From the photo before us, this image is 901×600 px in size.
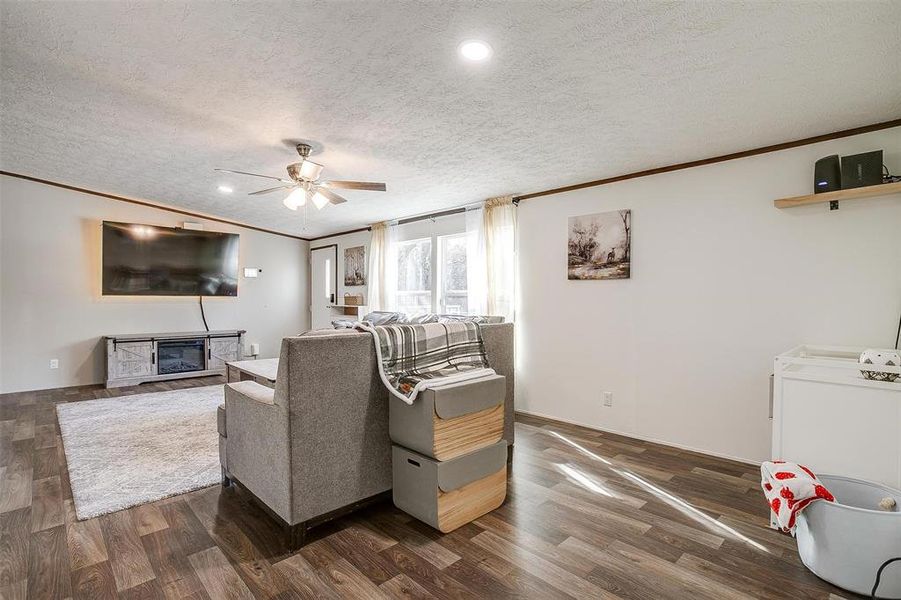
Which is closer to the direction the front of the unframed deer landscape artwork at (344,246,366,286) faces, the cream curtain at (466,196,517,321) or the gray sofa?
the gray sofa

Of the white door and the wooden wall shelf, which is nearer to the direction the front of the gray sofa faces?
the white door

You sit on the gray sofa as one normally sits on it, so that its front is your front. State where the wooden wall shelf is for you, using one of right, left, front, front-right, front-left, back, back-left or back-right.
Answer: back-right

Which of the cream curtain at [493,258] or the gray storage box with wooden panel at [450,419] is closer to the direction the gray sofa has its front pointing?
the cream curtain

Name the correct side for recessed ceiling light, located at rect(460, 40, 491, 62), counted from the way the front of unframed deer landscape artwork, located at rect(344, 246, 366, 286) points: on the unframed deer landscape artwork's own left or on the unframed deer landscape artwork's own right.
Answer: on the unframed deer landscape artwork's own left

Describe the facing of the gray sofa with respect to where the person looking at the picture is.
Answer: facing away from the viewer and to the left of the viewer

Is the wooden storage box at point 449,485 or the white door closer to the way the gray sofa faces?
the white door

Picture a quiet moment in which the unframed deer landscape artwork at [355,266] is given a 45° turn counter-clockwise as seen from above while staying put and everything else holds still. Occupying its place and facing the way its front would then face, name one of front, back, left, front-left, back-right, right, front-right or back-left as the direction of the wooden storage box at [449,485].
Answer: front

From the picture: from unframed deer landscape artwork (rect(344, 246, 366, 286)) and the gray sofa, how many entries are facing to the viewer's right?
0

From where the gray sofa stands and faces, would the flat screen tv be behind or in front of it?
in front

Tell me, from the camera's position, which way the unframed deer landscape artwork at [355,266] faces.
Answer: facing the viewer and to the left of the viewer

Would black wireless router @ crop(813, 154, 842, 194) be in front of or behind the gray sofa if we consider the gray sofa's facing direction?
behind

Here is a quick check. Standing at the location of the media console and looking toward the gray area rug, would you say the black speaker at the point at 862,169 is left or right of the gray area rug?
left

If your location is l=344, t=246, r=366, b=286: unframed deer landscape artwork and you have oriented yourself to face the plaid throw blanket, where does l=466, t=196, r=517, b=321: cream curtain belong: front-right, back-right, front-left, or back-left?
front-left
